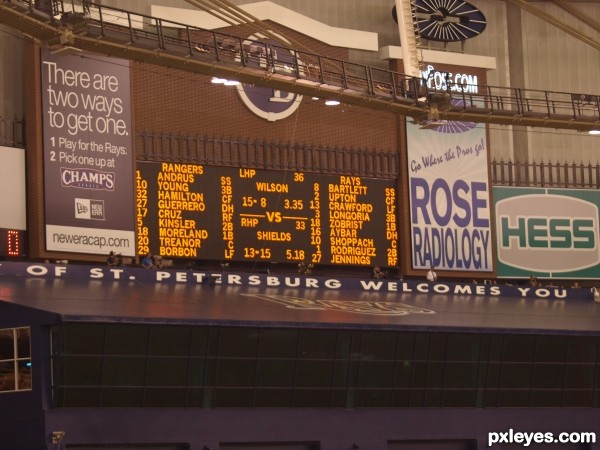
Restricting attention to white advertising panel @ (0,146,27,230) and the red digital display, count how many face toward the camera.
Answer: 2

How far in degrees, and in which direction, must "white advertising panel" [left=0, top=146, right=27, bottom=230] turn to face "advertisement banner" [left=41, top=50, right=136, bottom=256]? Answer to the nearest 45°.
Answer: approximately 90° to its left

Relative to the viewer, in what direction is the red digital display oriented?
toward the camera

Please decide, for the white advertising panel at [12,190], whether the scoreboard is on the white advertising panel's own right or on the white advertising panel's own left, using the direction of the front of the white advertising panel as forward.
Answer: on the white advertising panel's own left

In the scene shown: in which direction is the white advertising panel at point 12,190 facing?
toward the camera

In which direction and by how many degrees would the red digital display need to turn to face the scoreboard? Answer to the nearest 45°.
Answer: approximately 90° to its left

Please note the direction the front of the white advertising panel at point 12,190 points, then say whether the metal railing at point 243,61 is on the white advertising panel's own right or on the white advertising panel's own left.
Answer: on the white advertising panel's own left

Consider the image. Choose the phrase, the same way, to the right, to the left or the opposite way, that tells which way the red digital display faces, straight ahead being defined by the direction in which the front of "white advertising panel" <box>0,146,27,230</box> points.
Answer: the same way
